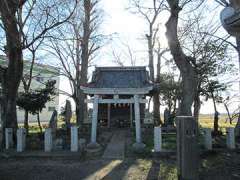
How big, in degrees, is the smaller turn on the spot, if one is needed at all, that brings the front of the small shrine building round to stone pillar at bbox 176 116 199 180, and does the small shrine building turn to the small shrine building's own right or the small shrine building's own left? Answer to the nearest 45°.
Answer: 0° — it already faces it

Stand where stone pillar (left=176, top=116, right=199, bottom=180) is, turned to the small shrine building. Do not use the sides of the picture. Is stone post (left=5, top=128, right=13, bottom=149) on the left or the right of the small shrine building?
left

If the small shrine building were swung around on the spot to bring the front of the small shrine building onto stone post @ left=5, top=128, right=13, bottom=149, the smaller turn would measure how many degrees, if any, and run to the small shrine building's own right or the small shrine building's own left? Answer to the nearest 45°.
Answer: approximately 45° to the small shrine building's own right

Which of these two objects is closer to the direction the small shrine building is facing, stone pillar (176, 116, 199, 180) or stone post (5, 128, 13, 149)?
the stone pillar

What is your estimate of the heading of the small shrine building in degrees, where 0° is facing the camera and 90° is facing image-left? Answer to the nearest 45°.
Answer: approximately 0°

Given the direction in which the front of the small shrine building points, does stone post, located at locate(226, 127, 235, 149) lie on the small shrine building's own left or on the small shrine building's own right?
on the small shrine building's own left
